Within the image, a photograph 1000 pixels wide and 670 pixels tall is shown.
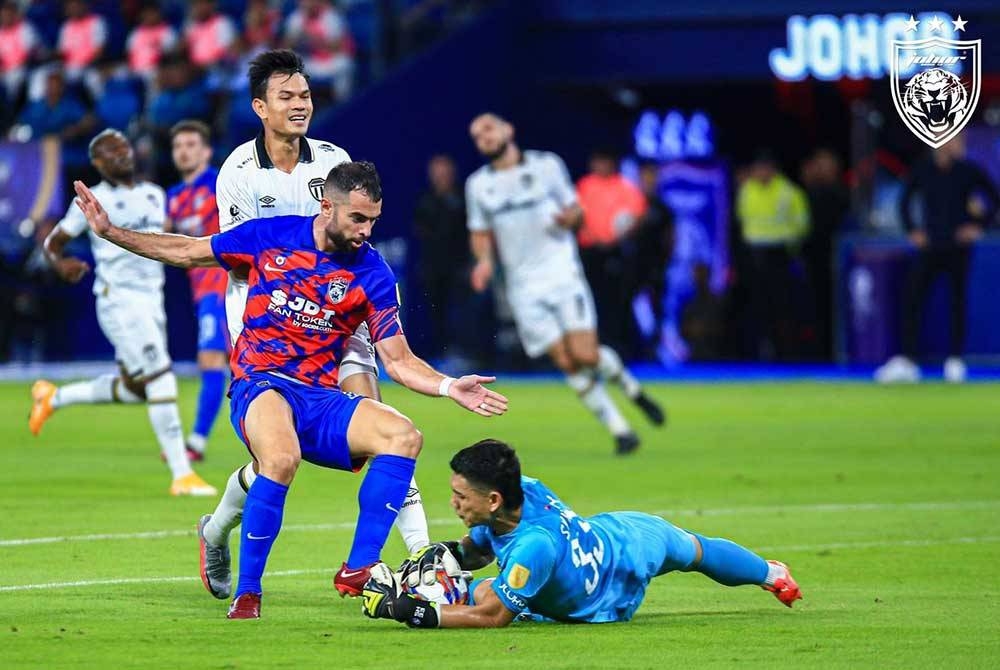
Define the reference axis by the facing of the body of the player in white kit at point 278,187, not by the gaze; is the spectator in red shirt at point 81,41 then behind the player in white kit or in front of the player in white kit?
behind

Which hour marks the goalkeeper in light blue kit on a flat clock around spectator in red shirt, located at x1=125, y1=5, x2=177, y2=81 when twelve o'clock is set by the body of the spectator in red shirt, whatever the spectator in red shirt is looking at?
The goalkeeper in light blue kit is roughly at 12 o'clock from the spectator in red shirt.

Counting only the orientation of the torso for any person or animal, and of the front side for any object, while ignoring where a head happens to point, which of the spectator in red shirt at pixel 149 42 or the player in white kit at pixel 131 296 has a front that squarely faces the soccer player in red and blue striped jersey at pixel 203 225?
the spectator in red shirt

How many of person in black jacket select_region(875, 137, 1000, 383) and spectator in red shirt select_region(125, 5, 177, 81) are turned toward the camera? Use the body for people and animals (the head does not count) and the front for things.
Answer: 2

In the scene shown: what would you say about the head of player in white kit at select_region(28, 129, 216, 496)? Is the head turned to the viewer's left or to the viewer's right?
to the viewer's right

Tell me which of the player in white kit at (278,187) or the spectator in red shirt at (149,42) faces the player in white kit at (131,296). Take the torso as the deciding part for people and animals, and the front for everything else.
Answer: the spectator in red shirt

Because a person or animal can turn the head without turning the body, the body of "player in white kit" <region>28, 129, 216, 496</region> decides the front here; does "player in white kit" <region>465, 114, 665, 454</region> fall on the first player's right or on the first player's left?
on the first player's left

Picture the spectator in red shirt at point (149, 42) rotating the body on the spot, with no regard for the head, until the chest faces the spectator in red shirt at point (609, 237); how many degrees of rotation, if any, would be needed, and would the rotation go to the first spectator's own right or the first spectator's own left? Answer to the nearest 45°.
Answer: approximately 90° to the first spectator's own left

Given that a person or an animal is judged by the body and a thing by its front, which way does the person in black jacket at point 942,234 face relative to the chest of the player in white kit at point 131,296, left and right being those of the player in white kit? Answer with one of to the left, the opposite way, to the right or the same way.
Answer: to the right

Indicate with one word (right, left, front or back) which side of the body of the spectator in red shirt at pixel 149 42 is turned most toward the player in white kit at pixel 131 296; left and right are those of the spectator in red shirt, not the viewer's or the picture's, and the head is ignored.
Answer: front
